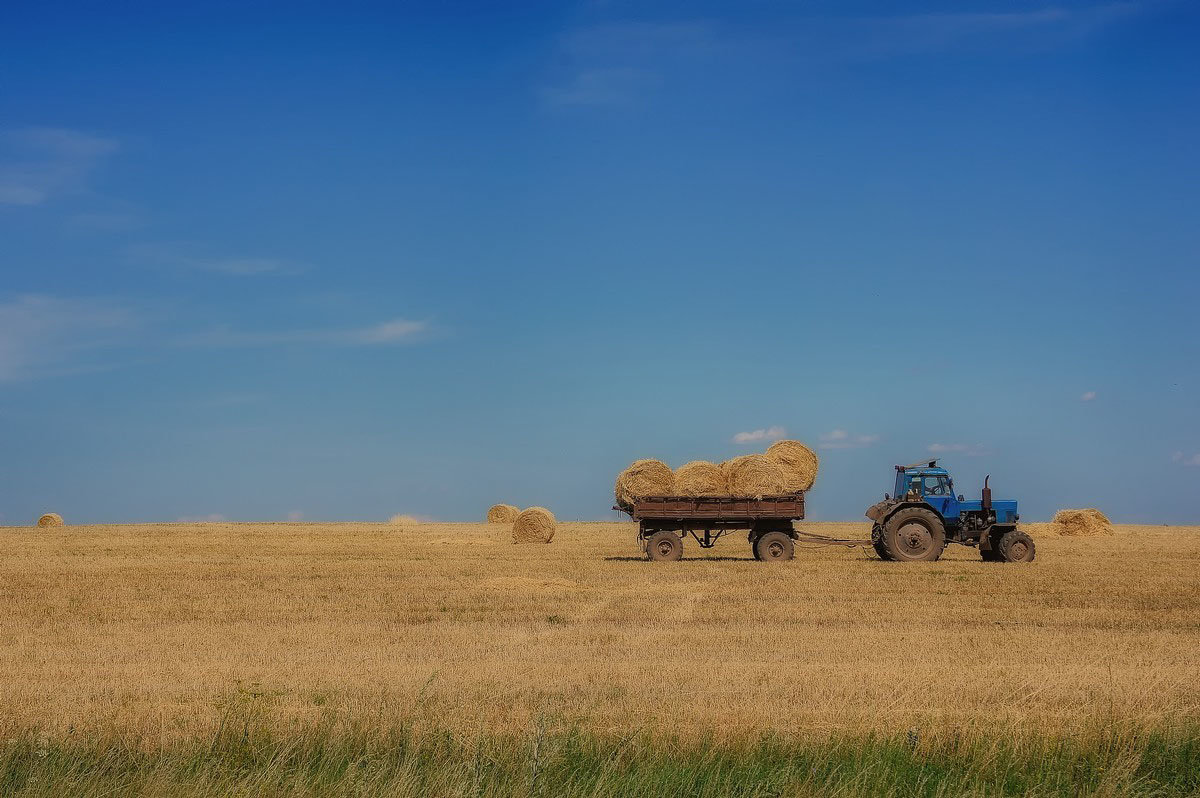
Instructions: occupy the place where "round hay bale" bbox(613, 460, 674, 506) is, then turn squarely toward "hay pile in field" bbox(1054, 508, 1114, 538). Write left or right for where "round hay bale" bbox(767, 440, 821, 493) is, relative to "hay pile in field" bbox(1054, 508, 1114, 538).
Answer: right

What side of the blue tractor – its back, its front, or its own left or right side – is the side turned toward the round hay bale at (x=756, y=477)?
back

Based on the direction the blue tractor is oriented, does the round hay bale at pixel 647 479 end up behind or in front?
behind

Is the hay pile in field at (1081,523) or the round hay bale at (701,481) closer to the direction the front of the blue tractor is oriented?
the hay pile in field

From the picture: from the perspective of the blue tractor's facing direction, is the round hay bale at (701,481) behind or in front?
behind

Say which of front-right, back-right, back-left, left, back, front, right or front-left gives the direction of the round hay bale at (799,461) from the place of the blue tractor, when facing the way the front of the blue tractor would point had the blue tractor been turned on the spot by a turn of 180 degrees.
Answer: front

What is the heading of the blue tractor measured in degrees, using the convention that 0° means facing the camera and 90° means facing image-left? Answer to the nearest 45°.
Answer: approximately 270°

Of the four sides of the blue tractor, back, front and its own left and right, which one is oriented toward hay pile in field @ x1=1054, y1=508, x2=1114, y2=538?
left

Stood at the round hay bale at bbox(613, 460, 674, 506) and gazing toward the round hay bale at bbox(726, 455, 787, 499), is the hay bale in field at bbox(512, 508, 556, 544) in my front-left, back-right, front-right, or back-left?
back-left
